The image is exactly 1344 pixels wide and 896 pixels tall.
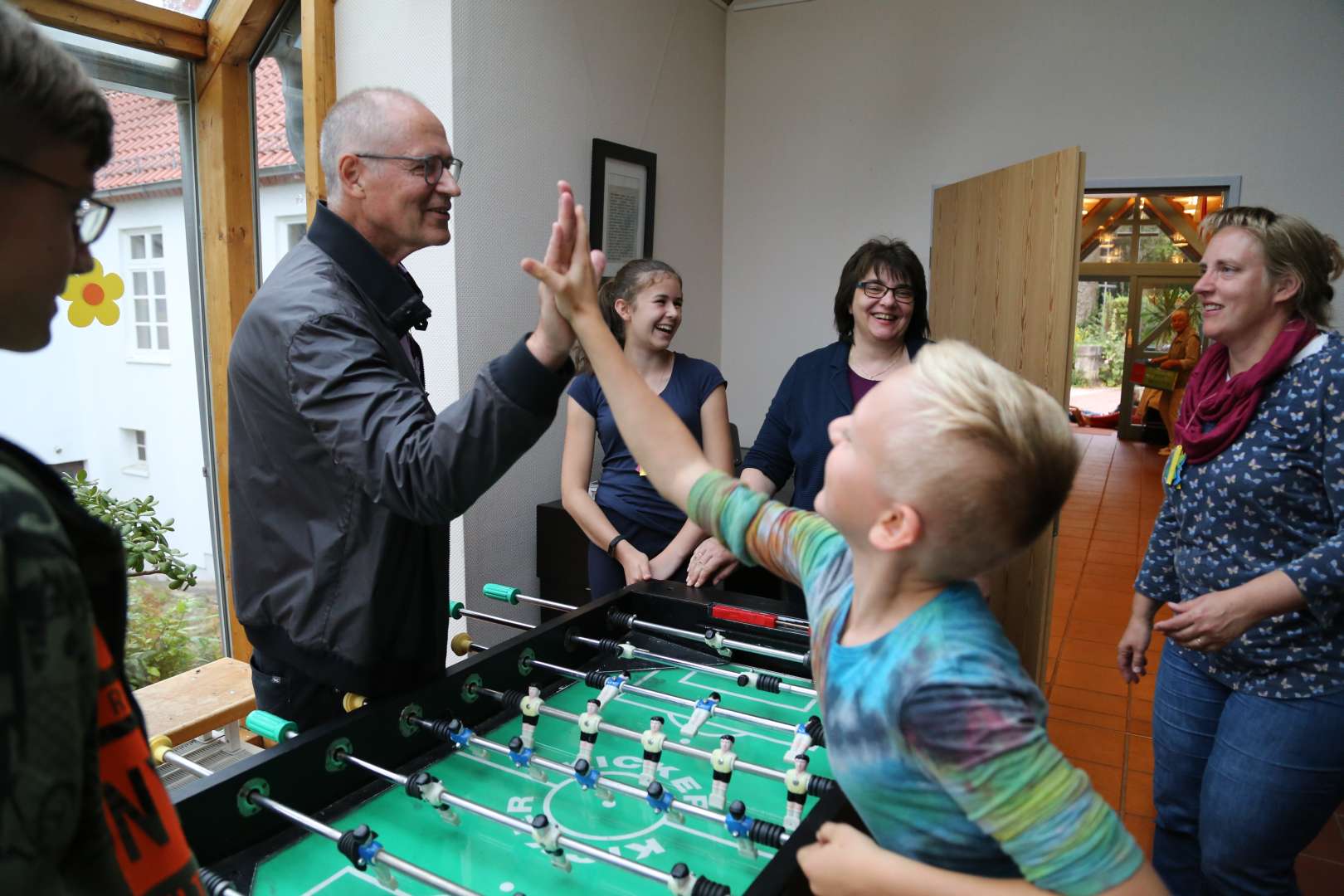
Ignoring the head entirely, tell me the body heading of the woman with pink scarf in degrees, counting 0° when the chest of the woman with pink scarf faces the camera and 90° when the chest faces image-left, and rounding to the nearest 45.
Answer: approximately 45°

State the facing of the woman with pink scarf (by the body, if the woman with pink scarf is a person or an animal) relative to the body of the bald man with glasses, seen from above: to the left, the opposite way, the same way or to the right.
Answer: the opposite way

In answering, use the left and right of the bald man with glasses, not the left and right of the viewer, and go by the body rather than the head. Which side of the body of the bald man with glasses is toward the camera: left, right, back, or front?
right

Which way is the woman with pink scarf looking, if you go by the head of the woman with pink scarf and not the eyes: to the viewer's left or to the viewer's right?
to the viewer's left

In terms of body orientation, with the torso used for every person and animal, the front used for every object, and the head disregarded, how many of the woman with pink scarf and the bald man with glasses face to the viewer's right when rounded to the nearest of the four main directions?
1

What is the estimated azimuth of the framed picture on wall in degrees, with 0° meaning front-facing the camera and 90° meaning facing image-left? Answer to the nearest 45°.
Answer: approximately 315°

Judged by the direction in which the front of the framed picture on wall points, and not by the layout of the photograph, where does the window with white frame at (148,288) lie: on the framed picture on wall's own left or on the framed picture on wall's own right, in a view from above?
on the framed picture on wall's own right

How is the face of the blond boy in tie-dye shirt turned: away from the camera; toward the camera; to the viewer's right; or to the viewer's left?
to the viewer's left

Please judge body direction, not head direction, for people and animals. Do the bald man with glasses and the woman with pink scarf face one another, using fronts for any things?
yes

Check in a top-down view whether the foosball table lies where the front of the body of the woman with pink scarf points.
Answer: yes

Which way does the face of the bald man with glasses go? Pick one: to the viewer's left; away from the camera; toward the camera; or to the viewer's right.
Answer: to the viewer's right

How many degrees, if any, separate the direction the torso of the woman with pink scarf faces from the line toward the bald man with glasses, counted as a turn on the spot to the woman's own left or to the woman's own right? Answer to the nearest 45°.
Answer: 0° — they already face them
